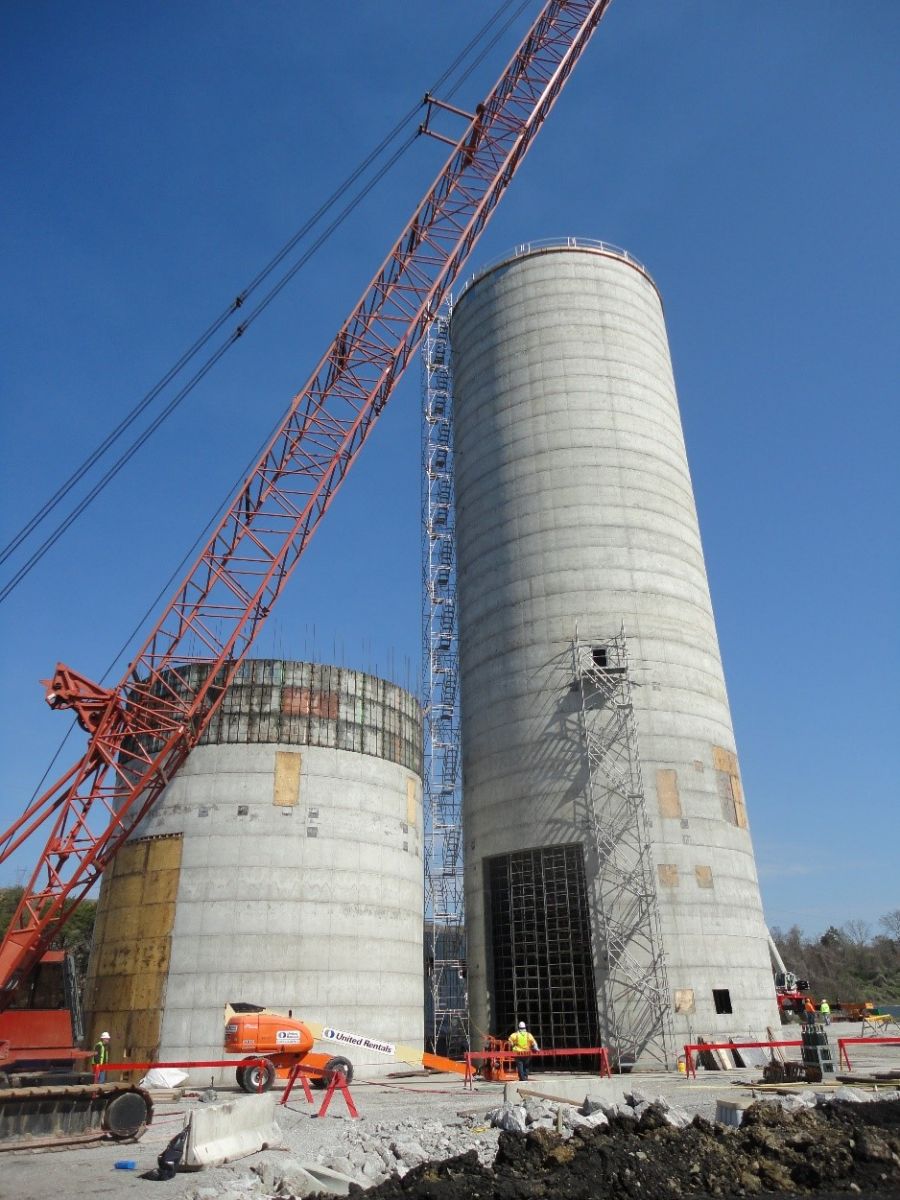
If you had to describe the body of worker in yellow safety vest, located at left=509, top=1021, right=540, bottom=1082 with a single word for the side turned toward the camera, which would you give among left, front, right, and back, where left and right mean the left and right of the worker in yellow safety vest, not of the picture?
front

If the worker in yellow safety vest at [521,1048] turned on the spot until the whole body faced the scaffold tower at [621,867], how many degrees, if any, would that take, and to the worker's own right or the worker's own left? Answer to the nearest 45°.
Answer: approximately 45° to the worker's own right

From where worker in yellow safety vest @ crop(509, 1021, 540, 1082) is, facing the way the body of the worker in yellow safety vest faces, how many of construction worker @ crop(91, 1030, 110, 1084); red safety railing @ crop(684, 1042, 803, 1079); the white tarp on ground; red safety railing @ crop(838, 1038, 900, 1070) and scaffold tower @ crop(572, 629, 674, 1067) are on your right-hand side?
2

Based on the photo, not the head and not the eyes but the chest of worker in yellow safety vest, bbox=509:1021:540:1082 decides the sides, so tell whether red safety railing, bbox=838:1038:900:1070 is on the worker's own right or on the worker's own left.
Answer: on the worker's own left

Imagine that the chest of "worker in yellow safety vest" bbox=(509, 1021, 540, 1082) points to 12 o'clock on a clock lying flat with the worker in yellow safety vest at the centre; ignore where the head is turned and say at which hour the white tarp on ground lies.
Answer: The white tarp on ground is roughly at 3 o'clock from the worker in yellow safety vest.

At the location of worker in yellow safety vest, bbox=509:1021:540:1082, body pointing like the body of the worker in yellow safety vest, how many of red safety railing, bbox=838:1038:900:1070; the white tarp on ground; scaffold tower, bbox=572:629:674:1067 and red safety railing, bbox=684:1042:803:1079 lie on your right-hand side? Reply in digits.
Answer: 1
